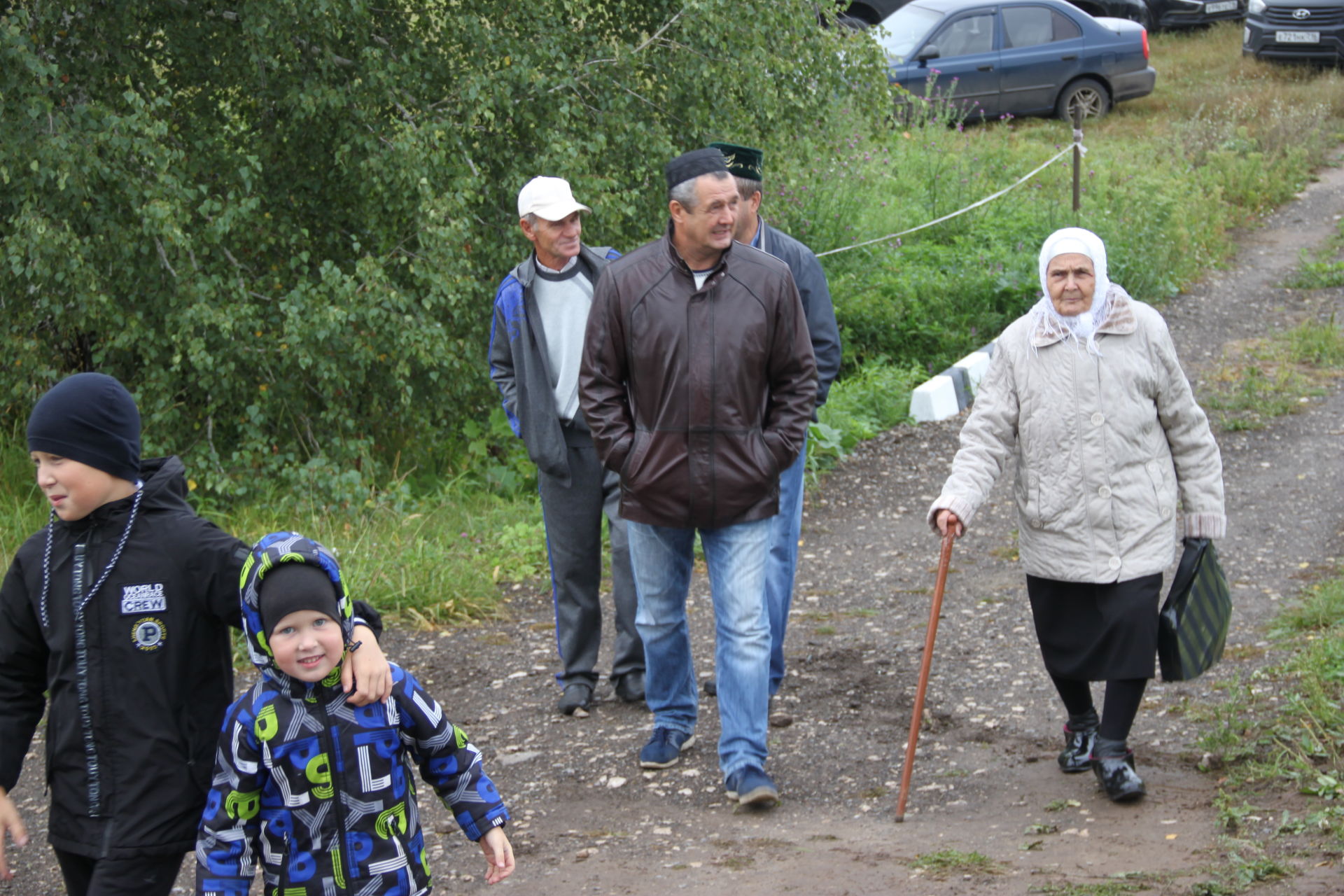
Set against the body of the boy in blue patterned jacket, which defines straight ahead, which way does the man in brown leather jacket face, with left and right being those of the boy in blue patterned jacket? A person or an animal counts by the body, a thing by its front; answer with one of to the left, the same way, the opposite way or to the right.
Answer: the same way

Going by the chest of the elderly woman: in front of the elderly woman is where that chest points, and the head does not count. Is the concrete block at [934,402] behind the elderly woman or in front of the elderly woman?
behind

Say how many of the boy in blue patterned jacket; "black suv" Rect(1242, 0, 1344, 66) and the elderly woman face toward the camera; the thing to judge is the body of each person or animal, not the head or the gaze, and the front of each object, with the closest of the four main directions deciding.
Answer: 3

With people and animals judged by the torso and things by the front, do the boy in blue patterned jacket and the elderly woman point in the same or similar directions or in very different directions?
same or similar directions

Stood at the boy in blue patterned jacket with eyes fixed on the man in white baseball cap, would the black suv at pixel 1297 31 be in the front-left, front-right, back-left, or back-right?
front-right

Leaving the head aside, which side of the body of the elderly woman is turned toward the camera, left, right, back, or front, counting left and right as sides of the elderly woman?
front

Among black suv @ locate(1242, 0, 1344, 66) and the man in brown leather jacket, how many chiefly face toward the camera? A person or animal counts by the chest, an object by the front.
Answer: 2

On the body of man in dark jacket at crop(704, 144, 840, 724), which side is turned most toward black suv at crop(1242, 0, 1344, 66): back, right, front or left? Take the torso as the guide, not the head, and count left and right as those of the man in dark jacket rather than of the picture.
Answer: back

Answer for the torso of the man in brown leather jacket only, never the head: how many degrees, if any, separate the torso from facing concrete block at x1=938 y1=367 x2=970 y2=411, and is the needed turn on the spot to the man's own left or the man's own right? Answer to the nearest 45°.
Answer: approximately 180°

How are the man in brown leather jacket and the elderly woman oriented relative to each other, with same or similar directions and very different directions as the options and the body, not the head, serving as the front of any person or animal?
same or similar directions

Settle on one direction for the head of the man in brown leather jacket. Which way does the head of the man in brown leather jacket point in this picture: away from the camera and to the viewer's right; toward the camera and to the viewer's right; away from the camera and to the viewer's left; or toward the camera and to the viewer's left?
toward the camera and to the viewer's right

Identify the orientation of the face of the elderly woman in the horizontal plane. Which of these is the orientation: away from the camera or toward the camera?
toward the camera

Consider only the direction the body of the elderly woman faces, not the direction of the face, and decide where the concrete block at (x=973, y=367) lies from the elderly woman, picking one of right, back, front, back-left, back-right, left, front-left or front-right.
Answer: back

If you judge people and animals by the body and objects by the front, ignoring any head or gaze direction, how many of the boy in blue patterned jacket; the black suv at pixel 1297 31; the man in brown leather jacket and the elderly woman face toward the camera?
4

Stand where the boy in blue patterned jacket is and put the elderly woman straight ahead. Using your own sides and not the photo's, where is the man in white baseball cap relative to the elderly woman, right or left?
left

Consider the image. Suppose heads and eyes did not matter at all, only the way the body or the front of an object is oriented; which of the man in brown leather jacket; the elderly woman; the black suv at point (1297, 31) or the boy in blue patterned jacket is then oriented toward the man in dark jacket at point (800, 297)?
the black suv

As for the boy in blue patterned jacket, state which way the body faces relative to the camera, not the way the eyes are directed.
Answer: toward the camera

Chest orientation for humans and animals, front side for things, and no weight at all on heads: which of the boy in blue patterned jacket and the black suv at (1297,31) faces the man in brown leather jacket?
the black suv

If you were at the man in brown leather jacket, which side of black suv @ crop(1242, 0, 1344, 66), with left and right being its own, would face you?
front

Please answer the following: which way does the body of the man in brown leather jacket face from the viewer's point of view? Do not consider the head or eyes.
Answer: toward the camera
